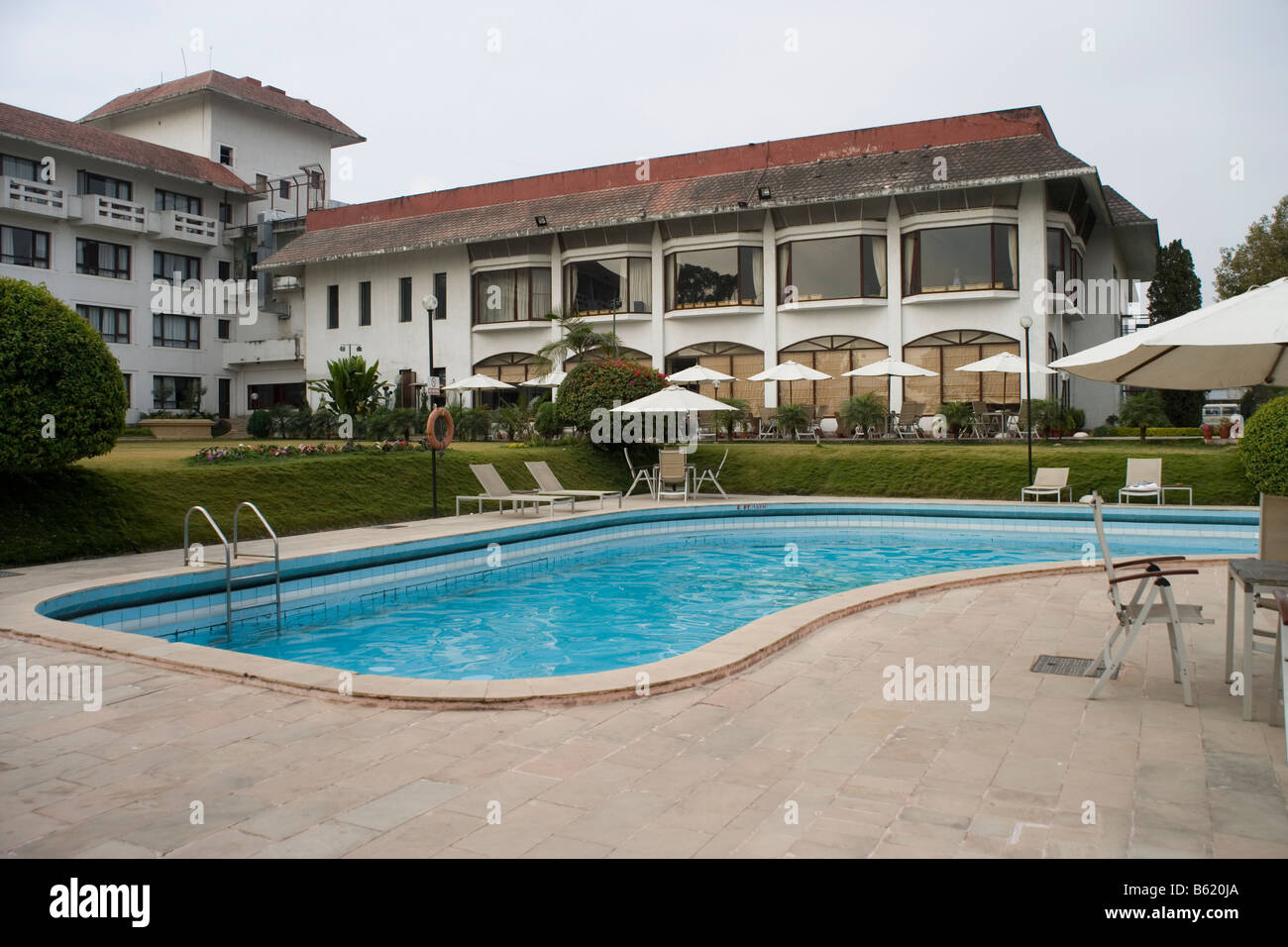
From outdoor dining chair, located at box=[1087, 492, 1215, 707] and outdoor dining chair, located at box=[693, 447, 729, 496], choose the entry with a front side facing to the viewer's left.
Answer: outdoor dining chair, located at box=[693, 447, 729, 496]

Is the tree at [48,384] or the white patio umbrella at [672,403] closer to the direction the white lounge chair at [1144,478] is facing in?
the tree

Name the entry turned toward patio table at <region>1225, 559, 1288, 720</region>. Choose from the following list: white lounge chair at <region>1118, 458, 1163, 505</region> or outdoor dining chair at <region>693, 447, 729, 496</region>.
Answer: the white lounge chair

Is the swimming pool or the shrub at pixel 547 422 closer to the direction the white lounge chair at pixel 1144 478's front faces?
the swimming pool

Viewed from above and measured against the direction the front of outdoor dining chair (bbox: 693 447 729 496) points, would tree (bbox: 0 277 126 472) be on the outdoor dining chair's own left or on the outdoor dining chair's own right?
on the outdoor dining chair's own left

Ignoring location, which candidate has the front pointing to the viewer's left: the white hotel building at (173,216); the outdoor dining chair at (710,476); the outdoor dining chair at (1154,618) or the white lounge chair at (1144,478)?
the outdoor dining chair at (710,476)

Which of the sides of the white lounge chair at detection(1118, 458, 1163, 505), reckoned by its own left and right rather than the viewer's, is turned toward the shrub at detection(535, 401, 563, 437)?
right

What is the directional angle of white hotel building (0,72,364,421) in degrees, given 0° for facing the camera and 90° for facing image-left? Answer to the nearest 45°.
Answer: approximately 315°

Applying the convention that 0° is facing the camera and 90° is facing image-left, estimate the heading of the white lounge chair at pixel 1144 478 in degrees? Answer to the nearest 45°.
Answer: approximately 0°

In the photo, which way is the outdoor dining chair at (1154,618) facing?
to the viewer's right

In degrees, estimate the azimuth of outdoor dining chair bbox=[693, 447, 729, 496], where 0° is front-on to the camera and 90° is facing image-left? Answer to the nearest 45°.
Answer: approximately 90°

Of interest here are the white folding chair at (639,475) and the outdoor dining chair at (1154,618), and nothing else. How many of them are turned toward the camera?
0

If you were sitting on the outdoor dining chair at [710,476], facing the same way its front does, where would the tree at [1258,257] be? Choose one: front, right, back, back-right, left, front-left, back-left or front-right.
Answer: back-right
